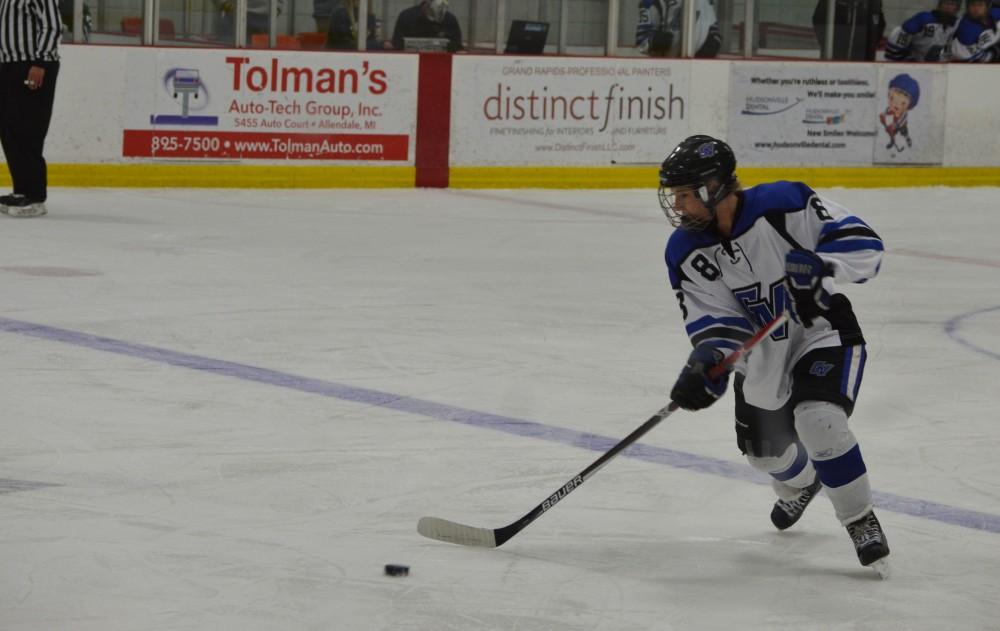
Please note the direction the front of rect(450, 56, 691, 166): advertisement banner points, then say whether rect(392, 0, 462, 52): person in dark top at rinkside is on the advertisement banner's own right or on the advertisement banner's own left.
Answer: on the advertisement banner's own right

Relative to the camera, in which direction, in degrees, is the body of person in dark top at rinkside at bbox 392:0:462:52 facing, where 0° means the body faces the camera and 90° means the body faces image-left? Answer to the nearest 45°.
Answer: approximately 0°

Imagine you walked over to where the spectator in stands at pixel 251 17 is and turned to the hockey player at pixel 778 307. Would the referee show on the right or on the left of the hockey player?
right

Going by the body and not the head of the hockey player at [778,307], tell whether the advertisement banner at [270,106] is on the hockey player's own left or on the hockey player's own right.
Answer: on the hockey player's own right

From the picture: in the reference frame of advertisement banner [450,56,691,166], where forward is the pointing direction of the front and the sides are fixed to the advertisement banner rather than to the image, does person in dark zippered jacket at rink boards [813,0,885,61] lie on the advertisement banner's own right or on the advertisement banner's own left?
on the advertisement banner's own left

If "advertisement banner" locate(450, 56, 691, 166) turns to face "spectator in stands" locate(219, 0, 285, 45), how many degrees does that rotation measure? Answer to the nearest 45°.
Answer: approximately 90° to its right

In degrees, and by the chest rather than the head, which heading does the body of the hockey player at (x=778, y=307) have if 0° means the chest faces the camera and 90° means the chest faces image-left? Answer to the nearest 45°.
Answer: approximately 45°

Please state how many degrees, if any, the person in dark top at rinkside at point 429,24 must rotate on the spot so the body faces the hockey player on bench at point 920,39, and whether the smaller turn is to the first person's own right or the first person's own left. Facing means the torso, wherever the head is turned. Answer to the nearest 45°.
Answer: approximately 90° to the first person's own left

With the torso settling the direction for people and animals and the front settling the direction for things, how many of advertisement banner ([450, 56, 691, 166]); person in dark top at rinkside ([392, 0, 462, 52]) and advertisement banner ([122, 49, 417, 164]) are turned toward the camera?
3

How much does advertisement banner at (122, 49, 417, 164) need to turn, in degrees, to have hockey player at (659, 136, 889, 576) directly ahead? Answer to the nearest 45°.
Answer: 0° — it already faces them

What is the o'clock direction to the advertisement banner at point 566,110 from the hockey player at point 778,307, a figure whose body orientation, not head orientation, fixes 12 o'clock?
The advertisement banner is roughly at 4 o'clock from the hockey player.
